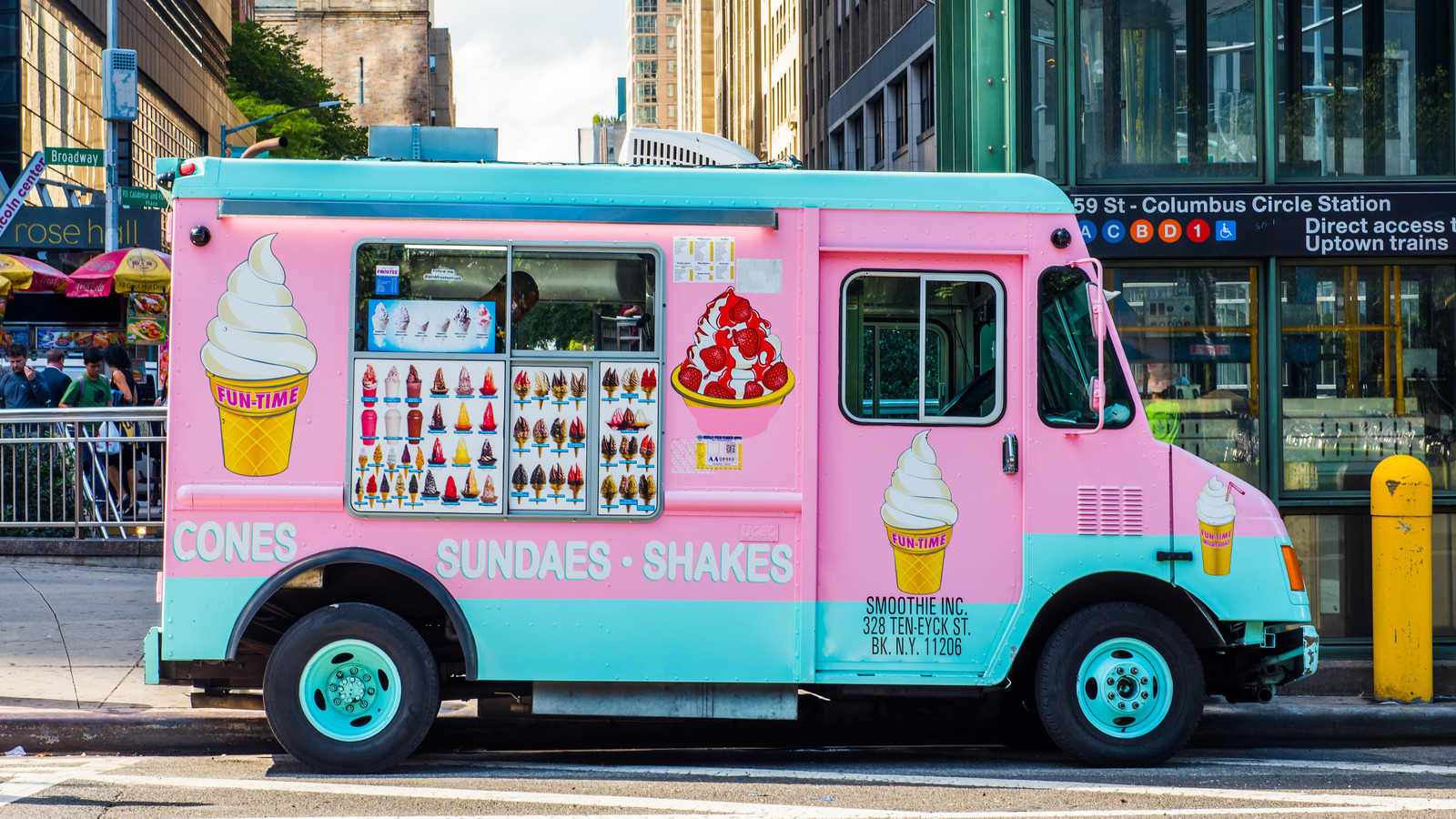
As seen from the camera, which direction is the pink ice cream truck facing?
to the viewer's right

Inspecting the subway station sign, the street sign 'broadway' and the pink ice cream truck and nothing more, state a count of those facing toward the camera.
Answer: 2

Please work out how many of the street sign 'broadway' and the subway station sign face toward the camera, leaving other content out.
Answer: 2

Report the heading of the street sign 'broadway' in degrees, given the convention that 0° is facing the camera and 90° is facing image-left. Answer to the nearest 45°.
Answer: approximately 0°

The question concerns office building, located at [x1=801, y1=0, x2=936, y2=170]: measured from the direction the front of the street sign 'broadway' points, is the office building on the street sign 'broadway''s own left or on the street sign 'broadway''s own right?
on the street sign 'broadway''s own left

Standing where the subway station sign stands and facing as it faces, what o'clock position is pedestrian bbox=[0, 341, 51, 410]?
The pedestrian is roughly at 3 o'clock from the subway station sign.

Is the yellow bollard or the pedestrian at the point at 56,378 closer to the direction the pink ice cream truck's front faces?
the yellow bollard

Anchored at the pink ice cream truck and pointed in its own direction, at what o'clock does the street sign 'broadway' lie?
The street sign 'broadway' is roughly at 8 o'clock from the pink ice cream truck.
